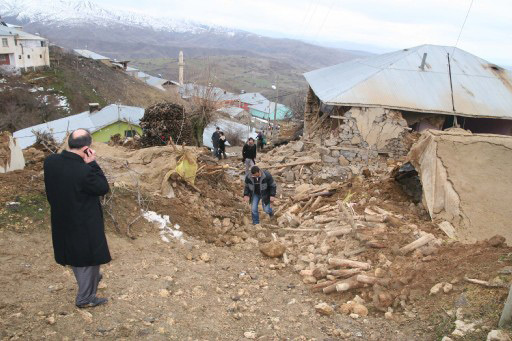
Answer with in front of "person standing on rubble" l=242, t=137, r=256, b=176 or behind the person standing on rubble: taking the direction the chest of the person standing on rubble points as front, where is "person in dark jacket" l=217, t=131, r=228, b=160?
behind

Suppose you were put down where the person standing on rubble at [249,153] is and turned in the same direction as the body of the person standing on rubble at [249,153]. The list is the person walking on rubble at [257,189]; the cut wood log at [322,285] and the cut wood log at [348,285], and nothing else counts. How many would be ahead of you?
3

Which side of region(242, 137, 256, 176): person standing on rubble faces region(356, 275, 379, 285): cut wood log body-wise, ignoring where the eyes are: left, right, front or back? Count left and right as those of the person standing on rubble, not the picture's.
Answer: front

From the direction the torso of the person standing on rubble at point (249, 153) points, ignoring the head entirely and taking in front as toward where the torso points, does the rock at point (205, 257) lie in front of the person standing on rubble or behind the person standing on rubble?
in front

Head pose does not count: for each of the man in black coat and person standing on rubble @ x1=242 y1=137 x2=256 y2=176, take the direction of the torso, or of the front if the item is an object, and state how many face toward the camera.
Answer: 1

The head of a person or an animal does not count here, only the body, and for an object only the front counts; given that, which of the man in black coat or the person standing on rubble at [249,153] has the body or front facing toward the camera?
the person standing on rubble

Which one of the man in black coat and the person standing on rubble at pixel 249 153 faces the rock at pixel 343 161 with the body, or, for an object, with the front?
the man in black coat

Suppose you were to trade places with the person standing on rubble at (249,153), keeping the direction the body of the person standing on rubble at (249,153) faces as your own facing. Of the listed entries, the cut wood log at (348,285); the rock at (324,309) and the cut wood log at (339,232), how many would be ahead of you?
3

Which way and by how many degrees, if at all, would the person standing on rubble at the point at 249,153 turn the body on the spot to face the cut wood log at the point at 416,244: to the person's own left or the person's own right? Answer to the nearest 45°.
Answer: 0° — they already face it

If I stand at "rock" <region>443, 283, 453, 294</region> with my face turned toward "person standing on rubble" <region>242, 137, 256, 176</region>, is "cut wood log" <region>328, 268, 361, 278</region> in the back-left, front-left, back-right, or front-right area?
front-left

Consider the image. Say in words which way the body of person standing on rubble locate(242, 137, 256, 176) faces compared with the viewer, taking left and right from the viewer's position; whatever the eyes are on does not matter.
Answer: facing the viewer

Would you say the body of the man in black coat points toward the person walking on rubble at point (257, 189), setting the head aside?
yes

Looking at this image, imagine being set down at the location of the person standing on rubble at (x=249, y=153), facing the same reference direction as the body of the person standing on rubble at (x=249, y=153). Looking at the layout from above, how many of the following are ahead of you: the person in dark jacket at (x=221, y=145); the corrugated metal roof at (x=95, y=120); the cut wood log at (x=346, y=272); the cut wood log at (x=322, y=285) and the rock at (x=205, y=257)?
3

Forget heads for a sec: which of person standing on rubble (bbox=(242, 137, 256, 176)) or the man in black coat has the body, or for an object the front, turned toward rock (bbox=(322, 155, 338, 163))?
the man in black coat

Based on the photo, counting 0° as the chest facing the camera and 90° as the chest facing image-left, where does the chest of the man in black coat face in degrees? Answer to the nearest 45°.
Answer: approximately 225°

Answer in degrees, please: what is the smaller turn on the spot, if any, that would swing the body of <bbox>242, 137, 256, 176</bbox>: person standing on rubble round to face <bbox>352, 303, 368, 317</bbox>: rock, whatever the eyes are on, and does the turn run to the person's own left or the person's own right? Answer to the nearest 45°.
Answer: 0° — they already face it
